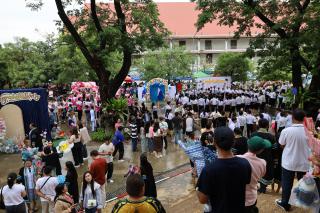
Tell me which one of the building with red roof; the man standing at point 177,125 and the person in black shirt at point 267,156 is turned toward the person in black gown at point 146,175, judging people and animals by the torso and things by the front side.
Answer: the building with red roof

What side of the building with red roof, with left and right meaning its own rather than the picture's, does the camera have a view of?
front

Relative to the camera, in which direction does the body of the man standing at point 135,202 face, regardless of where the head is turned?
away from the camera

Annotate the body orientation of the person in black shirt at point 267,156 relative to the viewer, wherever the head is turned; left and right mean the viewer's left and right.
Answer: facing away from the viewer

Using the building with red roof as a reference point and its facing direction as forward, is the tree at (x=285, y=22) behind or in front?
in front

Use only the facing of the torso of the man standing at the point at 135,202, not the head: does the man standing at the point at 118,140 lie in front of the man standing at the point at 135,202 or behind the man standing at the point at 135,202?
in front

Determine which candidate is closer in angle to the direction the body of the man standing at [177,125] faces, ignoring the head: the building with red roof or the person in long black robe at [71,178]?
the building with red roof

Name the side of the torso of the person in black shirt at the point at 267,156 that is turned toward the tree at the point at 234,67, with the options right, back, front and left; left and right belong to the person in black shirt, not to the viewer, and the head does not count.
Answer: front

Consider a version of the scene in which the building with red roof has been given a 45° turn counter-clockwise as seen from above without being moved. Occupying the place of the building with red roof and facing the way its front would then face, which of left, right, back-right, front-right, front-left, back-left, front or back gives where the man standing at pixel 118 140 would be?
front-right

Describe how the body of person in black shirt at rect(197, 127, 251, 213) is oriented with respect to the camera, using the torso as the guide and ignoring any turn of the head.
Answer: away from the camera

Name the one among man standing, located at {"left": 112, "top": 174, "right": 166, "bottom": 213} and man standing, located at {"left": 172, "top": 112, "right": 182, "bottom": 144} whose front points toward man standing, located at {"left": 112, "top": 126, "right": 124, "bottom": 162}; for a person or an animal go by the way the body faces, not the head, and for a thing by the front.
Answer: man standing, located at {"left": 112, "top": 174, "right": 166, "bottom": 213}

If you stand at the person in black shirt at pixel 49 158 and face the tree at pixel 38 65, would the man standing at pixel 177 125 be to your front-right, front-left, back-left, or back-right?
front-right

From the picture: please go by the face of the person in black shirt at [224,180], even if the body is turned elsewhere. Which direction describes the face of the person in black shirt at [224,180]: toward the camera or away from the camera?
away from the camera
